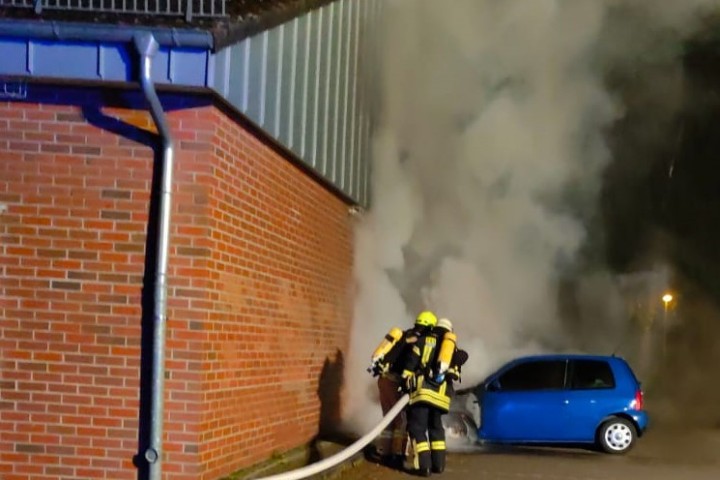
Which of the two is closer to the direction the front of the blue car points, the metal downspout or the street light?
the metal downspout

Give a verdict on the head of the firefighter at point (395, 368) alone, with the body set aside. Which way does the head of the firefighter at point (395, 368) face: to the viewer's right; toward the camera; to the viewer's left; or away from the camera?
away from the camera

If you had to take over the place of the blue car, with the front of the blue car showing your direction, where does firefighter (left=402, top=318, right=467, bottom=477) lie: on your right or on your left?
on your left

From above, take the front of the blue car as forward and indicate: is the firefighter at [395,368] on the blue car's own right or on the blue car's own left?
on the blue car's own left

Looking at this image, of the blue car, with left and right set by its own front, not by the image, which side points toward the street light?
right

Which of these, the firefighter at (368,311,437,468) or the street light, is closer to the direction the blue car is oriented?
the firefighter

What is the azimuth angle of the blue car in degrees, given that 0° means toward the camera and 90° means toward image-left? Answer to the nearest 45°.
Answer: approximately 90°
